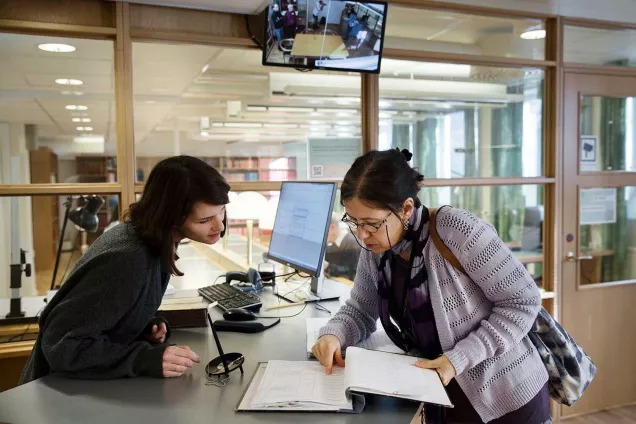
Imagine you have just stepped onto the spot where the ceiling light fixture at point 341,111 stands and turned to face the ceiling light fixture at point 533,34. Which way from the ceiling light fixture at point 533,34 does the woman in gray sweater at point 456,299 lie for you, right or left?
right

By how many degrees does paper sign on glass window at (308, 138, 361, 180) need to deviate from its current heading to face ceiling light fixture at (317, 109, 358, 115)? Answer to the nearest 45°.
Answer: approximately 180°

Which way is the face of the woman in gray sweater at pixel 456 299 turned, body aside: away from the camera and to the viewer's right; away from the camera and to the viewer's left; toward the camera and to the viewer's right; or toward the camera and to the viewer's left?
toward the camera and to the viewer's left

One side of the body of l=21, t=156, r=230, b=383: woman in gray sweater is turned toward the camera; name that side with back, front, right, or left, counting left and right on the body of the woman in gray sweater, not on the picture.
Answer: right

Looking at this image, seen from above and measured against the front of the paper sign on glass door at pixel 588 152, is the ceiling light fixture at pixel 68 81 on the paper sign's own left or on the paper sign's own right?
on the paper sign's own right

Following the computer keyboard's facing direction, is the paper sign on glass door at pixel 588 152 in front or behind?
behind

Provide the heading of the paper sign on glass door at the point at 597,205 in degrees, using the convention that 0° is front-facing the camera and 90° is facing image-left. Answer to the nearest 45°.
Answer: approximately 0°

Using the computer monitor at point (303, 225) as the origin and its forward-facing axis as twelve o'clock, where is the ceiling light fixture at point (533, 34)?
The ceiling light fixture is roughly at 6 o'clock from the computer monitor.
